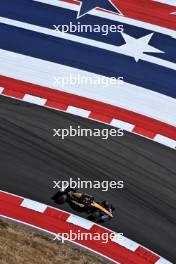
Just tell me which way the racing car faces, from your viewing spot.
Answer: facing the viewer and to the right of the viewer
